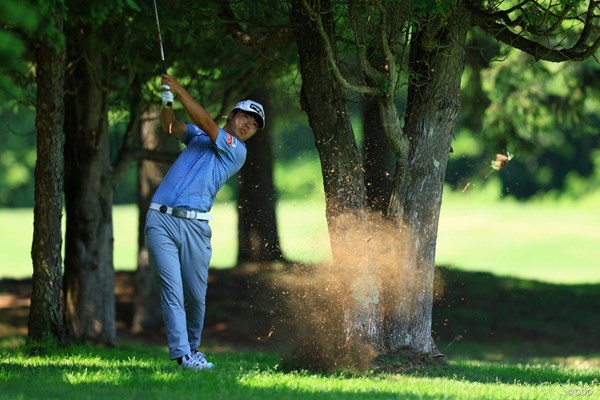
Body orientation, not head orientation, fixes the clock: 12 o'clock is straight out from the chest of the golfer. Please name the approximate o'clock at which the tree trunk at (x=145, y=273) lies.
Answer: The tree trunk is roughly at 6 o'clock from the golfer.

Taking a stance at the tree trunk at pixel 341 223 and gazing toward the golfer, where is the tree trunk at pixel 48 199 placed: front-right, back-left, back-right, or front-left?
front-right

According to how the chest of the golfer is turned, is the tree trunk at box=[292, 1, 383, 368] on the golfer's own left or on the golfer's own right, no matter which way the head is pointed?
on the golfer's own left

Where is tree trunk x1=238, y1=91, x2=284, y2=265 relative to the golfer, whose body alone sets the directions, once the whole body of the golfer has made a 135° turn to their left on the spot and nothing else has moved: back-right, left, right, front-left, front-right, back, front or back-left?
front-left

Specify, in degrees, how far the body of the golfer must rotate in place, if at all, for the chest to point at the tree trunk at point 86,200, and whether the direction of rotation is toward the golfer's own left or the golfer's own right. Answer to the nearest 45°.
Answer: approximately 180°

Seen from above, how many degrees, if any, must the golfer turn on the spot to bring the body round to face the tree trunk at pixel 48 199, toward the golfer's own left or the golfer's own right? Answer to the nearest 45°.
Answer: approximately 135° to the golfer's own right

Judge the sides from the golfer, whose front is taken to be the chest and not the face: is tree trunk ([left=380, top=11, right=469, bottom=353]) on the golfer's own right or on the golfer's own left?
on the golfer's own left

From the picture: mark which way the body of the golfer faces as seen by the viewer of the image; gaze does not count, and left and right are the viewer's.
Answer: facing the viewer
